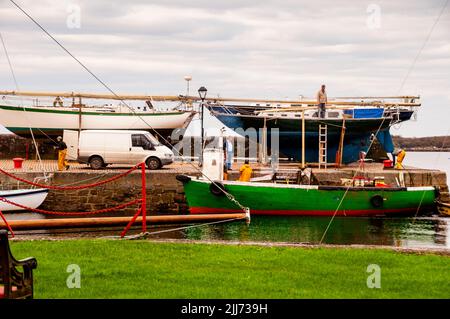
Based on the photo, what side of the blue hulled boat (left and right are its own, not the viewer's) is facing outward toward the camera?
left

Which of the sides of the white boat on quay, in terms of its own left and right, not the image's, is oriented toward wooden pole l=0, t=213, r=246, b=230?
left

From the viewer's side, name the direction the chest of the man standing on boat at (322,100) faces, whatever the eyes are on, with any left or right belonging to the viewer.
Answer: facing the viewer

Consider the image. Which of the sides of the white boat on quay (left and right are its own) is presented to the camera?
left

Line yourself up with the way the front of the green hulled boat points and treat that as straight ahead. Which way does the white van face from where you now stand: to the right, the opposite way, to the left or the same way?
the opposite way

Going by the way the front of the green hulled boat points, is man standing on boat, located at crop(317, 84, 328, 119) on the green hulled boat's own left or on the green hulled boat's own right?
on the green hulled boat's own right

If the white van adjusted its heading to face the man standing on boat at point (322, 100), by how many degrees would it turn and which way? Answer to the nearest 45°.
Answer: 0° — it already faces them

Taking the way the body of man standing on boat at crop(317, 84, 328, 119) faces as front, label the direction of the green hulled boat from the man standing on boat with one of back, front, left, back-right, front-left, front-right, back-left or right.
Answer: front
